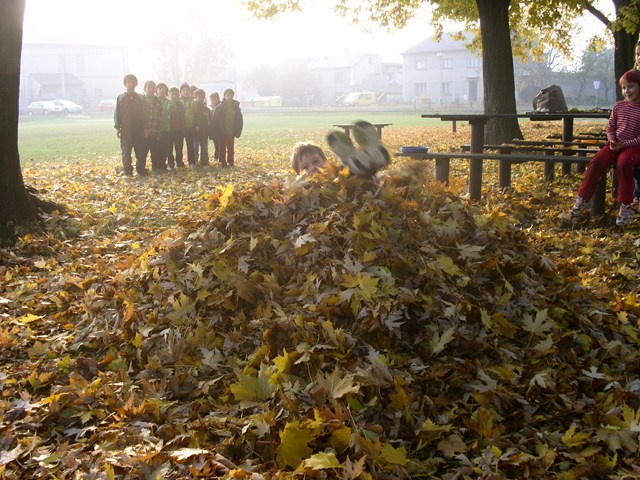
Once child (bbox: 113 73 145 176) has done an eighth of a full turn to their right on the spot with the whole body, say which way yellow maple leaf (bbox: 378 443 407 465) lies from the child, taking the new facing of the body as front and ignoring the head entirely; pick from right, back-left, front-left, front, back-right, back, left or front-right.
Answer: front-left

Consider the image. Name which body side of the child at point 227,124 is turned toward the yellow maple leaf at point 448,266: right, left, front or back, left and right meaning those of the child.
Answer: front

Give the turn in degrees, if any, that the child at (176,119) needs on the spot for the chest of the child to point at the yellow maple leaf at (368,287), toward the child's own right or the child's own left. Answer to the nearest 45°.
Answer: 0° — they already face it

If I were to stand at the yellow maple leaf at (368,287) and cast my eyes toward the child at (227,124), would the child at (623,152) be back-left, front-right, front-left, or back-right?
front-right

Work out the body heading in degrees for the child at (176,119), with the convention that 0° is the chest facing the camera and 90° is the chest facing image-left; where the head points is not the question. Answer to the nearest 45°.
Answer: approximately 0°

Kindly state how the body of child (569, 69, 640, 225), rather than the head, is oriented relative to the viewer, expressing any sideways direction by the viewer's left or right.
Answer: facing the viewer and to the left of the viewer

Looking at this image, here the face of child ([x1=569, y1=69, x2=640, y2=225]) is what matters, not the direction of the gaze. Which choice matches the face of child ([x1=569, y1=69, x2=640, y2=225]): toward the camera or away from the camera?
toward the camera

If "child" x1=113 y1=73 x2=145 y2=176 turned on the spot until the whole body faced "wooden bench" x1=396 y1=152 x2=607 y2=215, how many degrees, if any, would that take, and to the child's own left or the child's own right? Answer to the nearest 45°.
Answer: approximately 45° to the child's own left

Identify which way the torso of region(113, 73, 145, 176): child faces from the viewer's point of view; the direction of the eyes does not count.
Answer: toward the camera

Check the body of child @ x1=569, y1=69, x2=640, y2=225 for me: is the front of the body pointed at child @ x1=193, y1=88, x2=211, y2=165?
no

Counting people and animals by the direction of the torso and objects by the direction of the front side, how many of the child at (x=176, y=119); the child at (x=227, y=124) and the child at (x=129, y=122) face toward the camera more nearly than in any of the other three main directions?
3

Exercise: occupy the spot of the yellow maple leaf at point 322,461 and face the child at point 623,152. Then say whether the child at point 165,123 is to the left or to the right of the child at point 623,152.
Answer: left

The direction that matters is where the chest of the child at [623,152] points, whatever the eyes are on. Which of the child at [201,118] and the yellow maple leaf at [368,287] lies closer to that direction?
the yellow maple leaf

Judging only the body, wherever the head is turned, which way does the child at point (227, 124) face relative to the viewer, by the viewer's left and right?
facing the viewer

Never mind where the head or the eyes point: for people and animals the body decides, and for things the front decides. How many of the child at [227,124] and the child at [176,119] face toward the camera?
2

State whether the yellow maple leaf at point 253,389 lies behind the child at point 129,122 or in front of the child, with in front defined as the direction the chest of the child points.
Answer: in front
